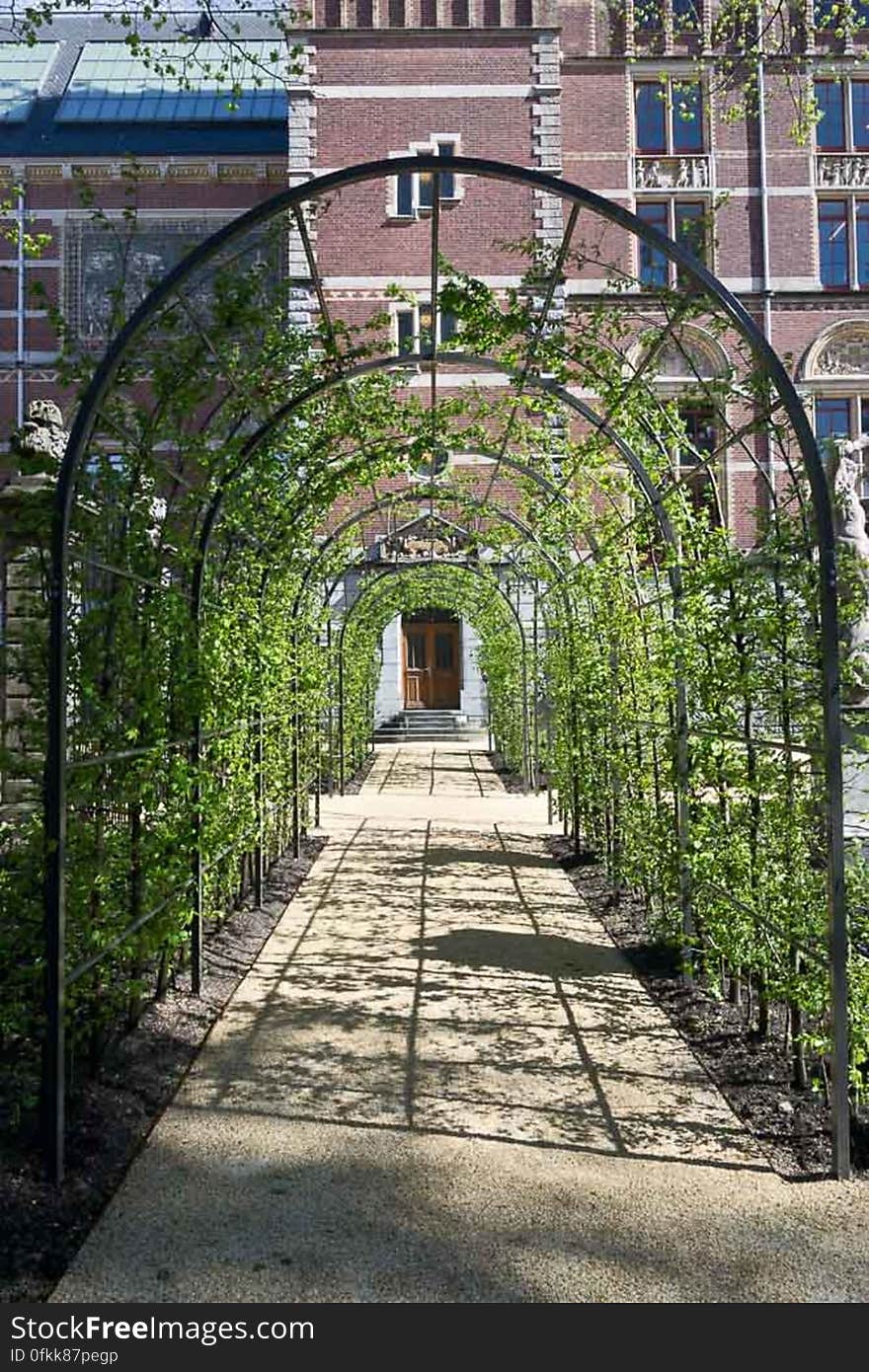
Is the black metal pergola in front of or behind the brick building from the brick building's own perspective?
in front

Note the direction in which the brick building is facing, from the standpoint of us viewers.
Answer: facing the viewer

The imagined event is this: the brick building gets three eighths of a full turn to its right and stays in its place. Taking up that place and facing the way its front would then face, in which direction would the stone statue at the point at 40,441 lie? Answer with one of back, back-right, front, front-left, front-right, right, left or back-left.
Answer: back-left
